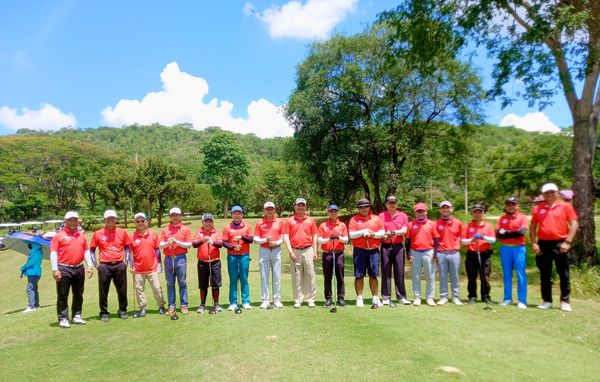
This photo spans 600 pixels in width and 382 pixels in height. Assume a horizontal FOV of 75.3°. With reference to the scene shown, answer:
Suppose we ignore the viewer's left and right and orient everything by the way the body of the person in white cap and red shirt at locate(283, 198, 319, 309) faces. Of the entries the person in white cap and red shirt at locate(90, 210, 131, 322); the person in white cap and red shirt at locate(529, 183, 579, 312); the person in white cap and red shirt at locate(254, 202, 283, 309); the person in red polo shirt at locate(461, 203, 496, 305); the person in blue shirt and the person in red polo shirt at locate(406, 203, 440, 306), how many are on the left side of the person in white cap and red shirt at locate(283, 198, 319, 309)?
3

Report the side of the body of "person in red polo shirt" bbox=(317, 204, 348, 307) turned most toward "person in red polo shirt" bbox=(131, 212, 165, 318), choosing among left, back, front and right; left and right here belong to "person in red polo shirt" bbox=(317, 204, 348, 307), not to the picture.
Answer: right

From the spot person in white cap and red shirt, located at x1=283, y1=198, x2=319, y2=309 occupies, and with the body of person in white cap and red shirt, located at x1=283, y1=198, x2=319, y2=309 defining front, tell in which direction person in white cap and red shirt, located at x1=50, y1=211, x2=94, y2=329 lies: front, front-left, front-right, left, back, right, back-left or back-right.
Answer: right

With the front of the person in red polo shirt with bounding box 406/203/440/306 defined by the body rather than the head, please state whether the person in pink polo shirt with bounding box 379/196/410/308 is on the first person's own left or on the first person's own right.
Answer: on the first person's own right

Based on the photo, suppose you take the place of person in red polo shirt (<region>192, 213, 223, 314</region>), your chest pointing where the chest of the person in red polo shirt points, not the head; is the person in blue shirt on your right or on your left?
on your right

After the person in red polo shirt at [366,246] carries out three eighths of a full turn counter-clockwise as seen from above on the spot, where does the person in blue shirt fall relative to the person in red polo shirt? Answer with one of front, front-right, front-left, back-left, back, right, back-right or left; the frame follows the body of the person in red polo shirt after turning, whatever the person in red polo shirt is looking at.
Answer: back-left

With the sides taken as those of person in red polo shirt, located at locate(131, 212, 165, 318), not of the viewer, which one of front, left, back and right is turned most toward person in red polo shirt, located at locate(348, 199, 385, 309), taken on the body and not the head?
left

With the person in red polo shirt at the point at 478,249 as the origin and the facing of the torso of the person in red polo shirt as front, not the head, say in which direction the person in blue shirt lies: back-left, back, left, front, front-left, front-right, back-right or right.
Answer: right

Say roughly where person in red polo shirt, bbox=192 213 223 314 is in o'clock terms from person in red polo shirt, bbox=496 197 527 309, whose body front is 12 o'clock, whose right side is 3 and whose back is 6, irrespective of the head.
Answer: person in red polo shirt, bbox=192 213 223 314 is roughly at 2 o'clock from person in red polo shirt, bbox=496 197 527 309.

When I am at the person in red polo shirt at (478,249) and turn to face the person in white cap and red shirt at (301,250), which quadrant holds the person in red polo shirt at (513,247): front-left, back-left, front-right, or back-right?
back-left

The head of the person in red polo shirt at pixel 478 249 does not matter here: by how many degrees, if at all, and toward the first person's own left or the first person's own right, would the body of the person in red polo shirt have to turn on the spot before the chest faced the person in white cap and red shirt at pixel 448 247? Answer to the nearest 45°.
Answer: approximately 45° to the first person's own right
